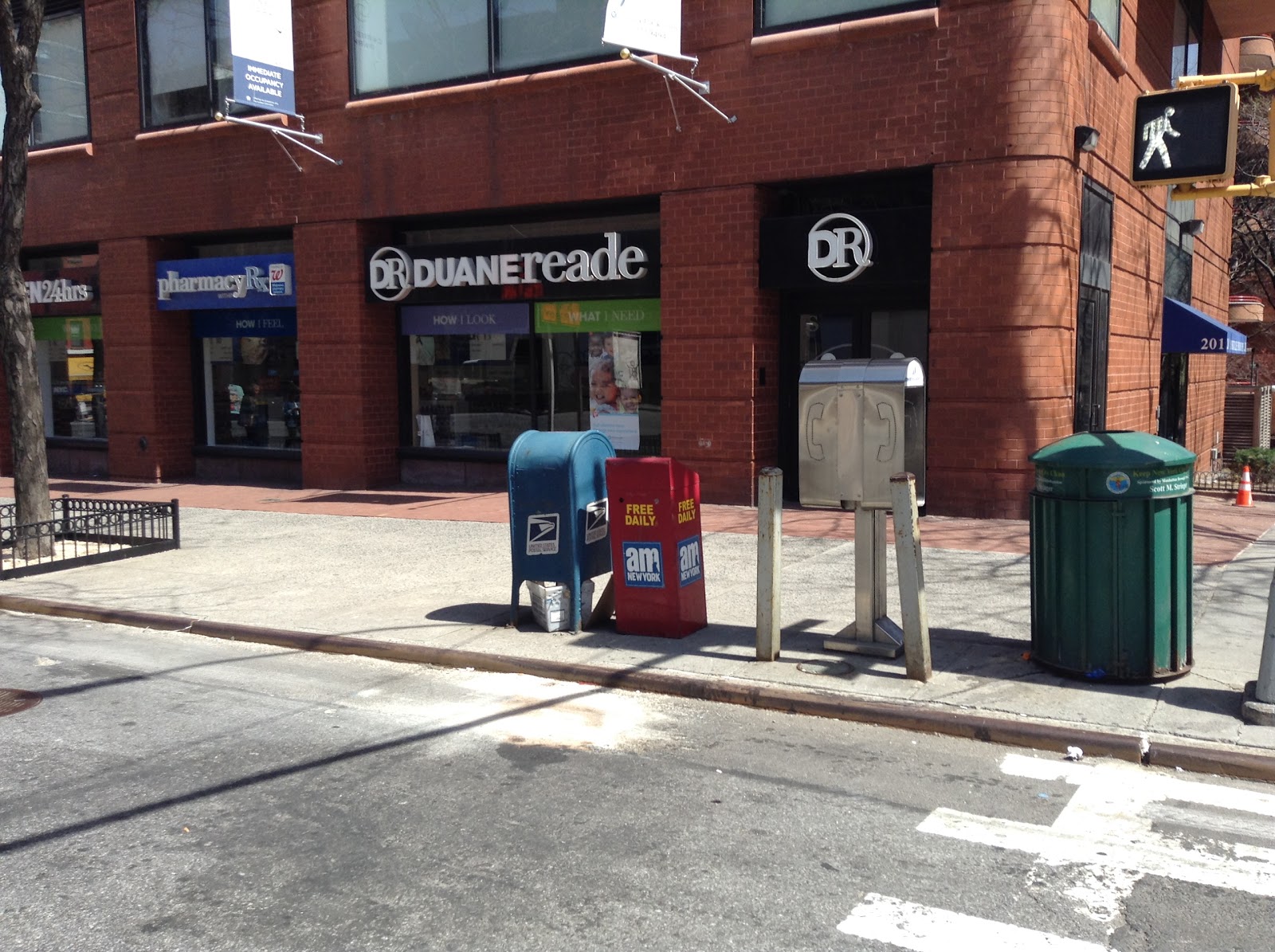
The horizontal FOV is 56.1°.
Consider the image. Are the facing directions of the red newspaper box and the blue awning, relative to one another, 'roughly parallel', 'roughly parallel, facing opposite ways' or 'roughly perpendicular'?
roughly perpendicular

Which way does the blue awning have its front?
to the viewer's right

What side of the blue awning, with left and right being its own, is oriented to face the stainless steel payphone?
right
